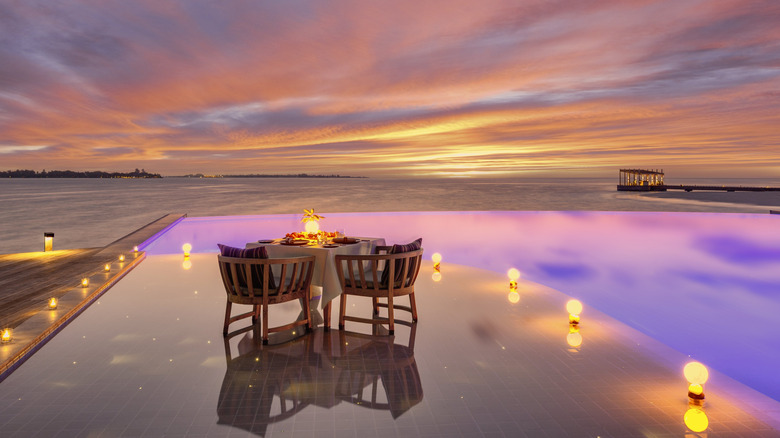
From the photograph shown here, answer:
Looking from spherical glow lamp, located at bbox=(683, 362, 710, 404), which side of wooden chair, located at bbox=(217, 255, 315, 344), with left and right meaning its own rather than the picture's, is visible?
right

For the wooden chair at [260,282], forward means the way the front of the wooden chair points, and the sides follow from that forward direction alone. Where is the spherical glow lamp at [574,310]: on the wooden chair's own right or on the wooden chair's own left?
on the wooden chair's own right

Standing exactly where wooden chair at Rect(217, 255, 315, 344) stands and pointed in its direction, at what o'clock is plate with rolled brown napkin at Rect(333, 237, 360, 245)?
The plate with rolled brown napkin is roughly at 12 o'clock from the wooden chair.

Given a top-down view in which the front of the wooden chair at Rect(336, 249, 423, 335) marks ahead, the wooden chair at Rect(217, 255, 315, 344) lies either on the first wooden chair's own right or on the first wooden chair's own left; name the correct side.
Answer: on the first wooden chair's own left

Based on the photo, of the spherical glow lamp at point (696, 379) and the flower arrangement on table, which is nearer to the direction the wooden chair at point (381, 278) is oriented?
the flower arrangement on table

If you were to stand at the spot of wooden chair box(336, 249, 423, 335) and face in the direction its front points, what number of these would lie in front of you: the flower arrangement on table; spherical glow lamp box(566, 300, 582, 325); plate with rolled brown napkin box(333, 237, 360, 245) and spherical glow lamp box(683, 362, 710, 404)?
2

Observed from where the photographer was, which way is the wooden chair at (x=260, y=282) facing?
facing away from the viewer and to the right of the viewer

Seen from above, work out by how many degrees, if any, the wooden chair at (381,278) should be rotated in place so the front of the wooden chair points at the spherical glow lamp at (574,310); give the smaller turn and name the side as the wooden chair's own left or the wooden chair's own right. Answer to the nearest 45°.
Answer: approximately 135° to the wooden chair's own right

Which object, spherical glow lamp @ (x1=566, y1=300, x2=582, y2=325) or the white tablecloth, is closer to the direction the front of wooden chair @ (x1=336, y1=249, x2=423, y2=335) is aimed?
the white tablecloth

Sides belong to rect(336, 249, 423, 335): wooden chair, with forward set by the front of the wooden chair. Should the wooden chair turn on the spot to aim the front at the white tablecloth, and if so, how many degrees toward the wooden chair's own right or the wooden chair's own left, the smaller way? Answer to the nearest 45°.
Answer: approximately 45° to the wooden chair's own left

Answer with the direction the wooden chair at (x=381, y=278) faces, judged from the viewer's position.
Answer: facing away from the viewer and to the left of the viewer
